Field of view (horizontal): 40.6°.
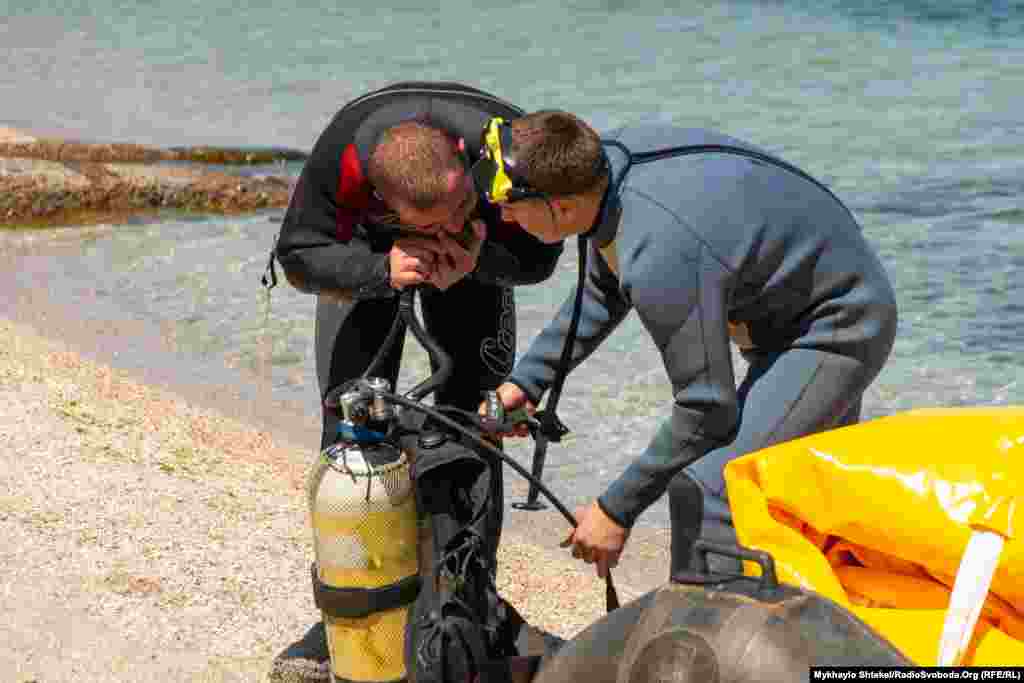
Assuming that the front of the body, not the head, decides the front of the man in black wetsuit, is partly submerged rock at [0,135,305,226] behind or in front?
behind

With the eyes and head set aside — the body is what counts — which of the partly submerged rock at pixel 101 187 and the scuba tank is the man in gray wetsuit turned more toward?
the scuba tank

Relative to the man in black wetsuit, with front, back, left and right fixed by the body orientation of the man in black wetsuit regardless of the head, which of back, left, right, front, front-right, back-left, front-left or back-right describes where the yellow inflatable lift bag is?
front-left

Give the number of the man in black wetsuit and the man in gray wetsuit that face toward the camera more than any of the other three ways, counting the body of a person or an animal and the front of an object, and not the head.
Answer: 1

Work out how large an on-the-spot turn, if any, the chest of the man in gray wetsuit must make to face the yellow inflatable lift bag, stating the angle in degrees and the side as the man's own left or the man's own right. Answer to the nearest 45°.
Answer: approximately 135° to the man's own left

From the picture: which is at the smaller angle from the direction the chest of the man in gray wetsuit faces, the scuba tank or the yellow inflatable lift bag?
the scuba tank

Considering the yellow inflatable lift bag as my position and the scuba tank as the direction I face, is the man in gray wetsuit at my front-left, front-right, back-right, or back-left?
front-right

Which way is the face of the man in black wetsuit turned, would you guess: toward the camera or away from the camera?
toward the camera

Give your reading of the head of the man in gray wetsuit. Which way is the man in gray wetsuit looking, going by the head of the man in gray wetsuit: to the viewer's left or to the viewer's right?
to the viewer's left

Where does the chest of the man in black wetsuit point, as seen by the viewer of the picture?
toward the camera

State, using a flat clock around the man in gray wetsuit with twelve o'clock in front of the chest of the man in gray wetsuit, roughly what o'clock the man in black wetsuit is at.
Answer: The man in black wetsuit is roughly at 1 o'clock from the man in gray wetsuit.

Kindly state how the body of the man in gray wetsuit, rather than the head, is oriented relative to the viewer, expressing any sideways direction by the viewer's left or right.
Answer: facing to the left of the viewer
